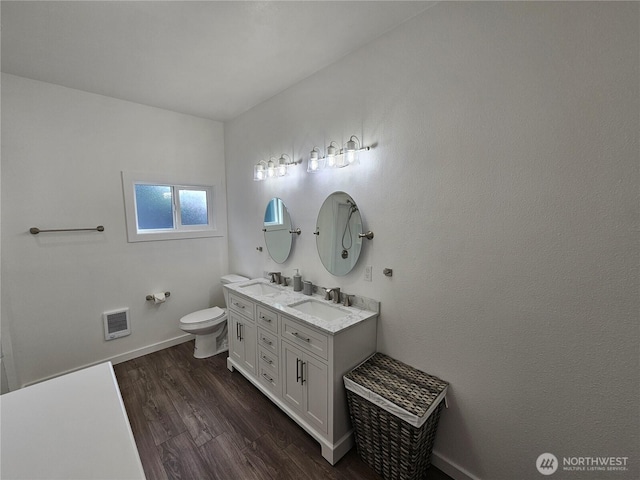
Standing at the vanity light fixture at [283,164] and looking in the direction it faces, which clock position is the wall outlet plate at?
The wall outlet plate is roughly at 9 o'clock from the vanity light fixture.

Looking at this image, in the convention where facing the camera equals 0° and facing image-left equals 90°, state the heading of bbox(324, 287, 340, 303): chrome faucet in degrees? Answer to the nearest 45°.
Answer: approximately 45°

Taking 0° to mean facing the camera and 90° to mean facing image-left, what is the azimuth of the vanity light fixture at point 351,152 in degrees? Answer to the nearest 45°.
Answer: approximately 45°

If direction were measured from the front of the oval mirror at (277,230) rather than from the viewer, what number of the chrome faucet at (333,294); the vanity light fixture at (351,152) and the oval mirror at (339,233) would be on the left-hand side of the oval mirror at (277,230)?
3
